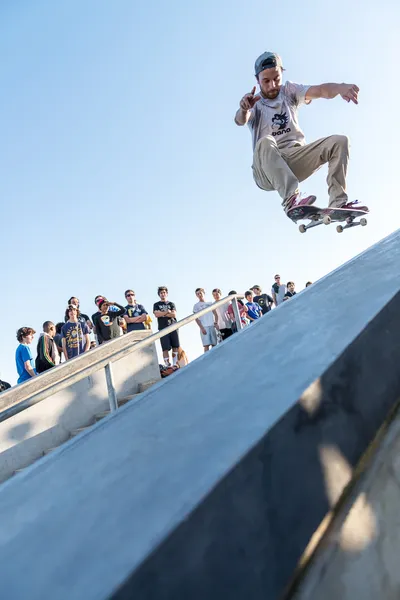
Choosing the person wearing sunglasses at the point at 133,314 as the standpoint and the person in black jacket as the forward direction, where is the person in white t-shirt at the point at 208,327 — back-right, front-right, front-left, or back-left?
back-left

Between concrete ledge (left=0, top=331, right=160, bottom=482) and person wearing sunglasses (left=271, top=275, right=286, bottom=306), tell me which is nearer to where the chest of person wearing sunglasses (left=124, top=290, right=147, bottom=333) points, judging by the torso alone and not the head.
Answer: the concrete ledge

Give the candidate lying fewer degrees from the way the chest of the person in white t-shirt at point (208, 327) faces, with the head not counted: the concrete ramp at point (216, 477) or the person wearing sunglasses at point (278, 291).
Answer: the concrete ramp

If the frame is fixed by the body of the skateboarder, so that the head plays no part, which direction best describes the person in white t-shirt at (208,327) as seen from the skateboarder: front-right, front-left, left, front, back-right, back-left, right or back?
back

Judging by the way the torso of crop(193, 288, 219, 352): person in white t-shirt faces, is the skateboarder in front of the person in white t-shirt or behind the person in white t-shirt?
in front

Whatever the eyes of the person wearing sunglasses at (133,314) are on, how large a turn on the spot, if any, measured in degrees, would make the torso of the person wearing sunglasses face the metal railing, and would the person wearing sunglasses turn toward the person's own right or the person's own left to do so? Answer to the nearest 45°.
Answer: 0° — they already face it

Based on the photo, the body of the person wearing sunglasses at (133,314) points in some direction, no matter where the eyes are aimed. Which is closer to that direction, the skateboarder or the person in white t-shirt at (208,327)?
the skateboarder

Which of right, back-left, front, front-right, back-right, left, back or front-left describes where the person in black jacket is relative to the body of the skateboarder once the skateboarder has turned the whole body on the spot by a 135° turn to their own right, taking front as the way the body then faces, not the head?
front

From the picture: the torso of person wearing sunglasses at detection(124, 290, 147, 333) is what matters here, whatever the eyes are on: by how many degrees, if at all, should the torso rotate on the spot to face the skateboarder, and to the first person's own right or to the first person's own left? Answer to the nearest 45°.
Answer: approximately 45° to the first person's own left

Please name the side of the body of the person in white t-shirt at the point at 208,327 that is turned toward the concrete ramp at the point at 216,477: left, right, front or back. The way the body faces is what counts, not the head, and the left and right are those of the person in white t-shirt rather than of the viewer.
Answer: front

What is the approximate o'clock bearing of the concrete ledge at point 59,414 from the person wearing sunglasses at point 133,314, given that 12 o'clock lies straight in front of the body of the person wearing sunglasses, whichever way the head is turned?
The concrete ledge is roughly at 1 o'clock from the person wearing sunglasses.

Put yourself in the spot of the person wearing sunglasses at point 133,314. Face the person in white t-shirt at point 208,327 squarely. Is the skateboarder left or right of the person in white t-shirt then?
right

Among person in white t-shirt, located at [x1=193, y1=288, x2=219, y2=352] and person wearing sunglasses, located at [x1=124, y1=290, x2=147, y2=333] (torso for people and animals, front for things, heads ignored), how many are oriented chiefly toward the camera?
2

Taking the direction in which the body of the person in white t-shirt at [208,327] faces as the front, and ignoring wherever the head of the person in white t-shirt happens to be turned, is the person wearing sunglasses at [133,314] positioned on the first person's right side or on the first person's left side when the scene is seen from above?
on the first person's right side
